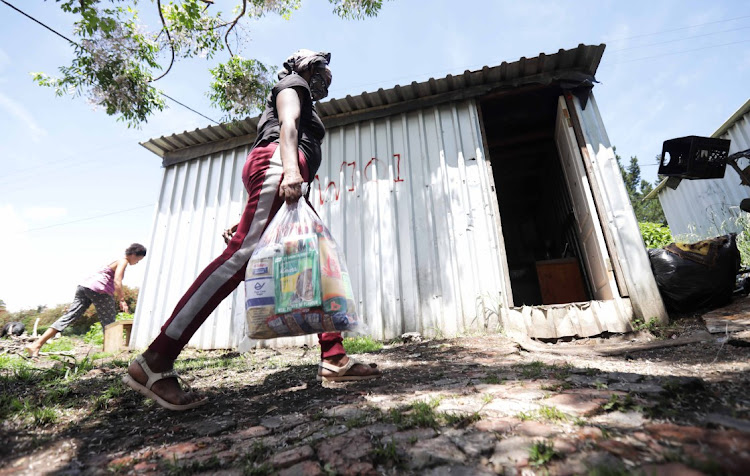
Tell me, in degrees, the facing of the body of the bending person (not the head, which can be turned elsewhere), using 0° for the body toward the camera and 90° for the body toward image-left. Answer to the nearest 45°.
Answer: approximately 270°

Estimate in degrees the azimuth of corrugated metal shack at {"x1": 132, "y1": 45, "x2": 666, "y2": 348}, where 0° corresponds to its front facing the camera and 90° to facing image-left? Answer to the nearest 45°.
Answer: approximately 0°

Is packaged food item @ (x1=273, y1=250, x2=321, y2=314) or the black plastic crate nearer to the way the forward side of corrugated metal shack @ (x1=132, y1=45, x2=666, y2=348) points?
the packaged food item
